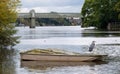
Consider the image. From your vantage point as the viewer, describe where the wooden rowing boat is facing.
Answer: facing to the right of the viewer
